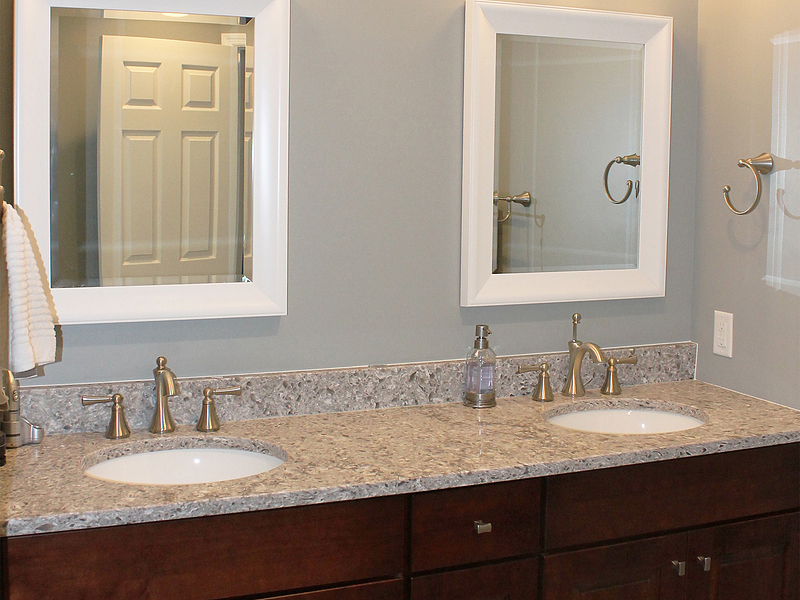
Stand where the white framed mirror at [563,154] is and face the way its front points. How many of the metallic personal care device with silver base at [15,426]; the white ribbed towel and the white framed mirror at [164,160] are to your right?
3

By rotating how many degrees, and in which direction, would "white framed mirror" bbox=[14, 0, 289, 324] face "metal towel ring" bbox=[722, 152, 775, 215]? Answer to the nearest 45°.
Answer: approximately 90° to its left

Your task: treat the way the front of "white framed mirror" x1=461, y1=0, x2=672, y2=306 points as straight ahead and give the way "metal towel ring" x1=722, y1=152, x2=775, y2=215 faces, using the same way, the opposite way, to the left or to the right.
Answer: to the right

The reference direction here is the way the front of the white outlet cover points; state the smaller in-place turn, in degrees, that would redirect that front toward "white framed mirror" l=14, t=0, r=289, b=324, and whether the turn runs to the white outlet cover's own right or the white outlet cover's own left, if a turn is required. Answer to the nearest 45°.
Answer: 0° — it already faces it

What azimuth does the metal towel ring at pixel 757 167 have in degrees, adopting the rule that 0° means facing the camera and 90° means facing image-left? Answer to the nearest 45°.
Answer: approximately 45°

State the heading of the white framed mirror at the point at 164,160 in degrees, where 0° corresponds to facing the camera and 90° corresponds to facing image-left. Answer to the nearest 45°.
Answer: approximately 0°

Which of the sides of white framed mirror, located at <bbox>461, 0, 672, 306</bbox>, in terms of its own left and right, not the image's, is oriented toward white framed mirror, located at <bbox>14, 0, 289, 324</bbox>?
right

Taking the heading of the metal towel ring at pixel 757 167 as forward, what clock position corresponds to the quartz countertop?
The quartz countertop is roughly at 12 o'clock from the metal towel ring.

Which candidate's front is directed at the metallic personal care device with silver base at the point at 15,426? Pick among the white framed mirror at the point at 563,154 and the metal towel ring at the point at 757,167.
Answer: the metal towel ring
